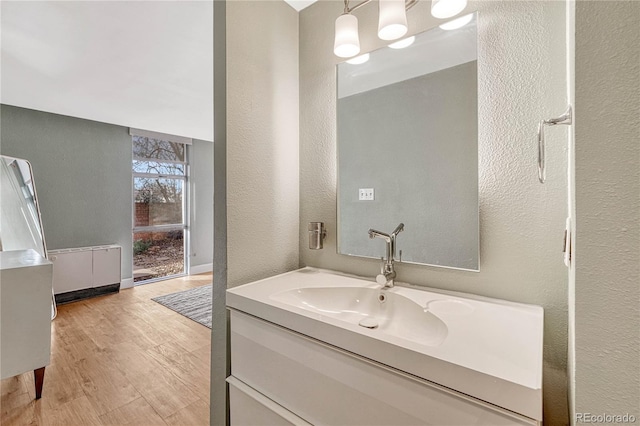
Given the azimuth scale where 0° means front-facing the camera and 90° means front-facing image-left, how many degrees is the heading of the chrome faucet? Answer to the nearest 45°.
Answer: approximately 45°

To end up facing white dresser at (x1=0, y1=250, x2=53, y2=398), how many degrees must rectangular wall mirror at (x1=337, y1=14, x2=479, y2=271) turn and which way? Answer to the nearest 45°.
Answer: approximately 45° to its right

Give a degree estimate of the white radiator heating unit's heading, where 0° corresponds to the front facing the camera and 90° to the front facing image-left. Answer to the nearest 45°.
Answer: approximately 315°

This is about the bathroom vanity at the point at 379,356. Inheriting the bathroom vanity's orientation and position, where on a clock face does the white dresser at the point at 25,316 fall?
The white dresser is roughly at 2 o'clock from the bathroom vanity.

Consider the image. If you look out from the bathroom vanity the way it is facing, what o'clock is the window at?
The window is roughly at 3 o'clock from the bathroom vanity.

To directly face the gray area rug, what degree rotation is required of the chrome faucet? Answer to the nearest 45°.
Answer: approximately 90° to its right
